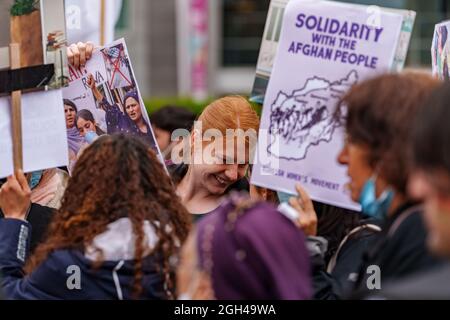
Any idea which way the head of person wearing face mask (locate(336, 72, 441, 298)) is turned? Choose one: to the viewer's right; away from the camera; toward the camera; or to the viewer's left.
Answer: to the viewer's left

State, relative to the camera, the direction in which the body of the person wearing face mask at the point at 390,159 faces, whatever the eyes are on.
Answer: to the viewer's left

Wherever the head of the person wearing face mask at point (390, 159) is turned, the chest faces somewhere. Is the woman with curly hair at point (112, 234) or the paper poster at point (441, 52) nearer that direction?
the woman with curly hair

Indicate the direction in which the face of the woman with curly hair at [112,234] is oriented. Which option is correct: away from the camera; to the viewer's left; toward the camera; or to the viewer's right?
away from the camera

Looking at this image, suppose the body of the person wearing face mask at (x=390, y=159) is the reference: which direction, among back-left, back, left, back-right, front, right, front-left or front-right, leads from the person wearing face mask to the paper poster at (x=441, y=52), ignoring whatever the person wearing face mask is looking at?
right

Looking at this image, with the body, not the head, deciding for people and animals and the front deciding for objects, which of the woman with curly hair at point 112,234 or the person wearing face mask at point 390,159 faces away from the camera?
the woman with curly hair

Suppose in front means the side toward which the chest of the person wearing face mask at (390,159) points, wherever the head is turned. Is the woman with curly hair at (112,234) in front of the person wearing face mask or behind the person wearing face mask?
in front

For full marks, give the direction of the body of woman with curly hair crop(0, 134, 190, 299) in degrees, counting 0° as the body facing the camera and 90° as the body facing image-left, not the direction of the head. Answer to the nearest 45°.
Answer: approximately 180°

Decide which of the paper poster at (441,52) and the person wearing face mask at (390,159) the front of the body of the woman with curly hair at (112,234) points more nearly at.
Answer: the paper poster

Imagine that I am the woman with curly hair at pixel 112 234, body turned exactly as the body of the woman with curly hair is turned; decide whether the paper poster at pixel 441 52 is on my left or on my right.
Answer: on my right

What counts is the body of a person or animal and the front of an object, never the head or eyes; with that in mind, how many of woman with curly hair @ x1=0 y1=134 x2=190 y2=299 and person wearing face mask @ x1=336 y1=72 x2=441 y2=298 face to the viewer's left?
1
